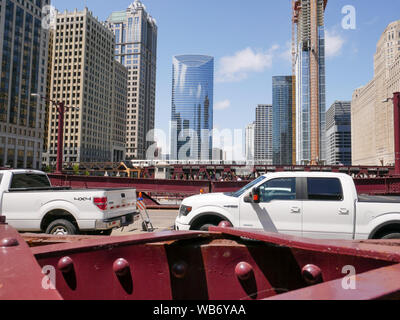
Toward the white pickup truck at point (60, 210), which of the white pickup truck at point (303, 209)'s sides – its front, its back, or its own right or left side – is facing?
front

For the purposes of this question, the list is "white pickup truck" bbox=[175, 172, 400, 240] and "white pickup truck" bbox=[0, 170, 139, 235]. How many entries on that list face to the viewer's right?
0

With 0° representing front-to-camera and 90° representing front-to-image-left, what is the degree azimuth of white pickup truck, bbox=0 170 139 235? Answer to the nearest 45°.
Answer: approximately 135°

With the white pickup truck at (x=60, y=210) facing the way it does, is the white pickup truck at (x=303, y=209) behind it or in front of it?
behind

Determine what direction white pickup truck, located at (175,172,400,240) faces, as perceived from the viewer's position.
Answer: facing to the left of the viewer
